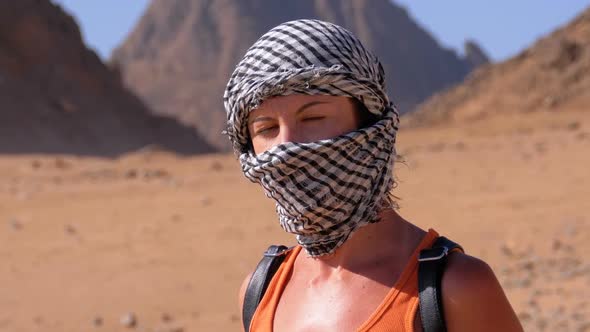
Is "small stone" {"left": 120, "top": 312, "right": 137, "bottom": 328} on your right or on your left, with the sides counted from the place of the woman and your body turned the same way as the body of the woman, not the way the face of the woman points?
on your right

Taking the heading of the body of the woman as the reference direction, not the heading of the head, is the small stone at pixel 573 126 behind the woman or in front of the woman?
behind

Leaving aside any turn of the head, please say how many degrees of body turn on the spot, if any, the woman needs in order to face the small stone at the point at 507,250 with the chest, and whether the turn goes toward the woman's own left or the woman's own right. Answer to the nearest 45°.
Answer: approximately 135° to the woman's own right

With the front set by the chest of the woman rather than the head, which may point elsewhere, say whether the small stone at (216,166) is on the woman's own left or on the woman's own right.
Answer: on the woman's own right

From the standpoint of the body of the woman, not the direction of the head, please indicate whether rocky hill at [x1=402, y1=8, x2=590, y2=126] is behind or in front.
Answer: behind

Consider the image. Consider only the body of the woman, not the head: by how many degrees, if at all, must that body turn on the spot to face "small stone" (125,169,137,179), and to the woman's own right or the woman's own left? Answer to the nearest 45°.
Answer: approximately 135° to the woman's own right

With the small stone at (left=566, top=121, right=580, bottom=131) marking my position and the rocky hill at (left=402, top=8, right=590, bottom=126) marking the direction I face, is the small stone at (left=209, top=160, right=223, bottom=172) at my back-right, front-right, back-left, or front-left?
back-left

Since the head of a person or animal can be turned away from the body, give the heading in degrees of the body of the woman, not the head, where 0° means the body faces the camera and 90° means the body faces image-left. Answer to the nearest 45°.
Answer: approximately 45°
